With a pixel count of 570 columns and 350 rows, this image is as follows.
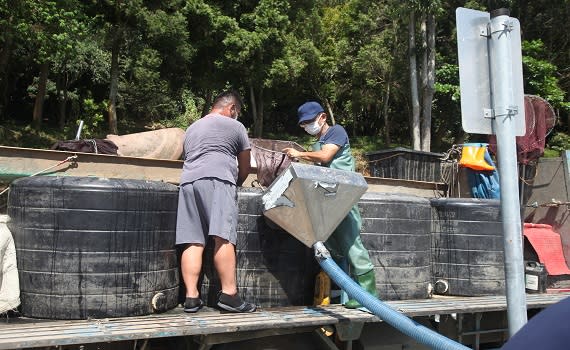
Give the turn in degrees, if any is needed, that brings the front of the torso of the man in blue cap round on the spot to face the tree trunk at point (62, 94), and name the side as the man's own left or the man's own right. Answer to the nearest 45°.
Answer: approximately 90° to the man's own right

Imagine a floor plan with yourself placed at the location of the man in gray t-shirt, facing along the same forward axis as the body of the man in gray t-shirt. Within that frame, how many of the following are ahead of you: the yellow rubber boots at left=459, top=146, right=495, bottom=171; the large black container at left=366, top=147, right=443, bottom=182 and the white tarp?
2

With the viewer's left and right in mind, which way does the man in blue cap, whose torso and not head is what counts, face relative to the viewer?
facing the viewer and to the left of the viewer

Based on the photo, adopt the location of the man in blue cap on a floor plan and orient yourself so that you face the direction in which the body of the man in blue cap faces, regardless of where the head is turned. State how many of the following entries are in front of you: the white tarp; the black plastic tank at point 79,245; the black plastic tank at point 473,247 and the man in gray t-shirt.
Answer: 3

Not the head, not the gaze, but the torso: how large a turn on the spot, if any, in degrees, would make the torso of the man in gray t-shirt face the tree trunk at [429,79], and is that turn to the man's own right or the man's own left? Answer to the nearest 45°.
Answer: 0° — they already face it

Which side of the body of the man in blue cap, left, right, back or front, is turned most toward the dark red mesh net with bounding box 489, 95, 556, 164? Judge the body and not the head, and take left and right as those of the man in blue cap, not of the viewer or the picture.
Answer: back

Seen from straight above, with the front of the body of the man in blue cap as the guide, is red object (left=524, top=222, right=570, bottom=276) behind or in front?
behind

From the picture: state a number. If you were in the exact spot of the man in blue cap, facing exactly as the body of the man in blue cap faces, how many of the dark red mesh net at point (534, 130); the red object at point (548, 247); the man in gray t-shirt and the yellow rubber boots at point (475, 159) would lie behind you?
3

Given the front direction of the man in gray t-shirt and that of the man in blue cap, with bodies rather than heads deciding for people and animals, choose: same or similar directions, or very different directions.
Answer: very different directions

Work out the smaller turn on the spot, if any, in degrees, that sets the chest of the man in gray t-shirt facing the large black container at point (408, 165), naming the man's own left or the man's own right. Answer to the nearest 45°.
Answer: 0° — they already face it

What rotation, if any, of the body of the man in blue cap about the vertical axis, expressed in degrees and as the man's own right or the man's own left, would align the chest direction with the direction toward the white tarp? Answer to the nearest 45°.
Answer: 0° — they already face it

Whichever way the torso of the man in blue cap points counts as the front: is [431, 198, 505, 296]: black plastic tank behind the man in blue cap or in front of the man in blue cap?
behind

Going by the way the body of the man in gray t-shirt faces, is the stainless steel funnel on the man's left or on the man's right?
on the man's right

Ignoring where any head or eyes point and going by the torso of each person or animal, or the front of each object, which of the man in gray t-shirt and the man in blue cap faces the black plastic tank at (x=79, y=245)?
the man in blue cap

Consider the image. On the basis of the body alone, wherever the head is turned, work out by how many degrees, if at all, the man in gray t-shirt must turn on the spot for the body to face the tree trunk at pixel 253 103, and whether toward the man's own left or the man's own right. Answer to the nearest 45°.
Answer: approximately 45° to the man's own left

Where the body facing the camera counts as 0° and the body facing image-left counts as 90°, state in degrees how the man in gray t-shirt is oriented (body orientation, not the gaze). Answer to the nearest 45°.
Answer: approximately 225°
